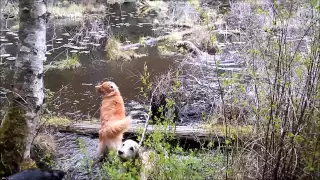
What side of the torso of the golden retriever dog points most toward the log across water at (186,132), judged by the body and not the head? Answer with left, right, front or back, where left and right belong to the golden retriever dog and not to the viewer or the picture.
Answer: right

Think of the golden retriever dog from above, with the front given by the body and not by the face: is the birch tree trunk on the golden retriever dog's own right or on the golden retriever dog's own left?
on the golden retriever dog's own left

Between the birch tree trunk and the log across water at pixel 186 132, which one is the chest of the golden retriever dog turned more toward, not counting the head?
the log across water

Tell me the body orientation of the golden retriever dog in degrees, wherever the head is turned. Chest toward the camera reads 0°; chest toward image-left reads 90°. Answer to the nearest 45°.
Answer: approximately 180°
